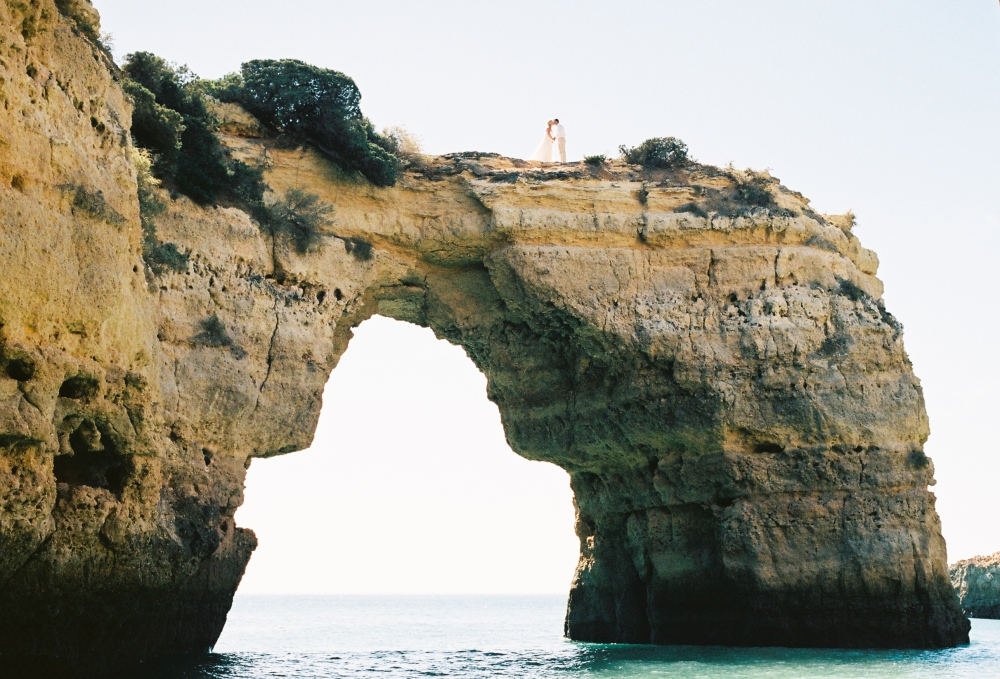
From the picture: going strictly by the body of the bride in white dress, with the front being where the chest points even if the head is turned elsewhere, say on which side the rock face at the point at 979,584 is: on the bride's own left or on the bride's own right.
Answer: on the bride's own left

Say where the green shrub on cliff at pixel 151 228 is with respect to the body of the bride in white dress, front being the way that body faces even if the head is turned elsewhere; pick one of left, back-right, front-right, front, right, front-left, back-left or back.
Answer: back-right

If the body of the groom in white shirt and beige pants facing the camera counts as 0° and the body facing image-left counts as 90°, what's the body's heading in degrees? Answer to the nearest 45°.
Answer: approximately 90°

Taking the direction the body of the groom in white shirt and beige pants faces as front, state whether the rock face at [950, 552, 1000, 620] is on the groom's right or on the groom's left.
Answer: on the groom's right

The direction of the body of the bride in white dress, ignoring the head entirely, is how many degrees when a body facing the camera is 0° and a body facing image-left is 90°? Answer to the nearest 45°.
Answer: approximately 270°

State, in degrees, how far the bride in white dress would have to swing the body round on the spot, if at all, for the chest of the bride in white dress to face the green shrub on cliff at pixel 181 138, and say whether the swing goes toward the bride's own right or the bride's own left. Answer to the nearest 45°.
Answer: approximately 135° to the bride's own right

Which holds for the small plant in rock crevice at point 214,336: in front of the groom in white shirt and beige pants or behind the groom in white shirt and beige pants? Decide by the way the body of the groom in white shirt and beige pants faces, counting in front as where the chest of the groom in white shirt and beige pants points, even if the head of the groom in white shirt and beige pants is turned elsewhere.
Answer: in front

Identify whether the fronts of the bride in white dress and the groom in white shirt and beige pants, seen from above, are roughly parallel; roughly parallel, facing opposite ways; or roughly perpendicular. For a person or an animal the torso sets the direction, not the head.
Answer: roughly parallel, facing opposite ways

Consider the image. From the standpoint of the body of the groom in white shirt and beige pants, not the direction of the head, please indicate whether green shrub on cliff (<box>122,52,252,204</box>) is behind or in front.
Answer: in front

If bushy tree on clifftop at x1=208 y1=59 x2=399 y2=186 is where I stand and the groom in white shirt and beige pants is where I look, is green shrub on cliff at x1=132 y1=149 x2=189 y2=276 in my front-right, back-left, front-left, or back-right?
back-right

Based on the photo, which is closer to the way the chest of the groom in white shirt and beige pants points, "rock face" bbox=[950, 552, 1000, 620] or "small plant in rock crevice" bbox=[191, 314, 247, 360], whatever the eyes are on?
the small plant in rock crevice

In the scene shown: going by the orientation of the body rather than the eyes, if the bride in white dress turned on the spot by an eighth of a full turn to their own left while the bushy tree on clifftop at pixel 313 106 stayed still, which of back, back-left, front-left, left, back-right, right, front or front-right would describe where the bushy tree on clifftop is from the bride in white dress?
back

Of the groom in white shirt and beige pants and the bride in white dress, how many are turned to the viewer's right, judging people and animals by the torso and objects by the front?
1
